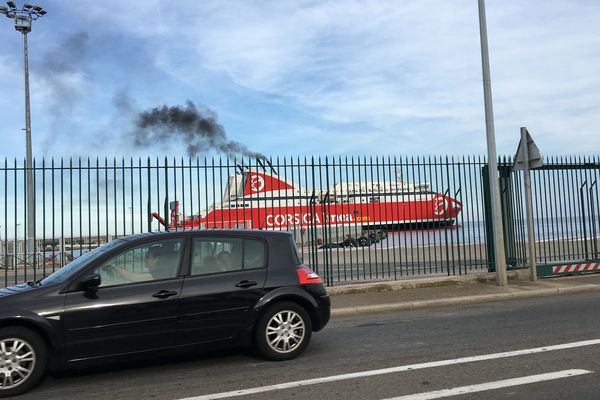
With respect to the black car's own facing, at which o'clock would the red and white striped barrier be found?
The red and white striped barrier is roughly at 5 o'clock from the black car.

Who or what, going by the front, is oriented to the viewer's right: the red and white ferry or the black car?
the red and white ferry

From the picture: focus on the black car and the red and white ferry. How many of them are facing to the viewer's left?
1

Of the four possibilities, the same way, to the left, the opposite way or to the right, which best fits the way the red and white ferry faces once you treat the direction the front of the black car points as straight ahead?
the opposite way

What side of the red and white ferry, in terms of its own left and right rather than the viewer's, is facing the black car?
right

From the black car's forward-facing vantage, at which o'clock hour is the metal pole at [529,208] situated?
The metal pole is roughly at 5 o'clock from the black car.

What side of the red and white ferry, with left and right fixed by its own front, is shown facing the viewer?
right

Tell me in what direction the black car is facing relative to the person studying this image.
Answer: facing to the left of the viewer

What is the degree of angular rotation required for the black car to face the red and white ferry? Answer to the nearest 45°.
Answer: approximately 135° to its right

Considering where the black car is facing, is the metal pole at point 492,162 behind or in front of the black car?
behind
